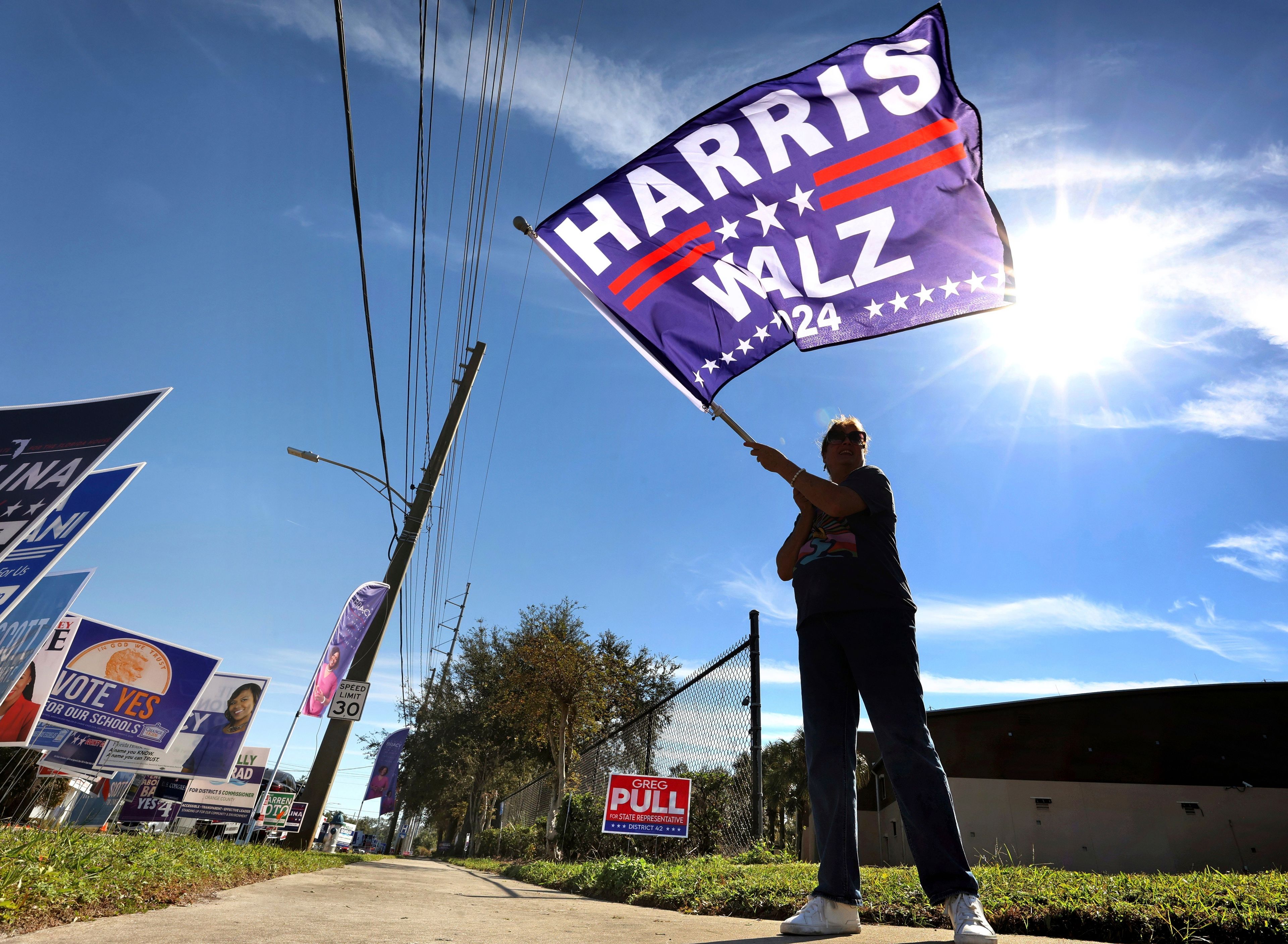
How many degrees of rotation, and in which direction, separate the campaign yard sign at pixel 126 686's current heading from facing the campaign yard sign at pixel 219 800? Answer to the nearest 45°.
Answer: approximately 135° to its left

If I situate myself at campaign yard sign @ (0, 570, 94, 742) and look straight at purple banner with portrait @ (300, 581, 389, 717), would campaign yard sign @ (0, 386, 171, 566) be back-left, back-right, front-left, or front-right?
back-right

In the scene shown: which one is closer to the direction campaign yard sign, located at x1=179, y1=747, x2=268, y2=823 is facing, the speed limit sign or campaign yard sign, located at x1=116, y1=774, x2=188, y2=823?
the speed limit sign
